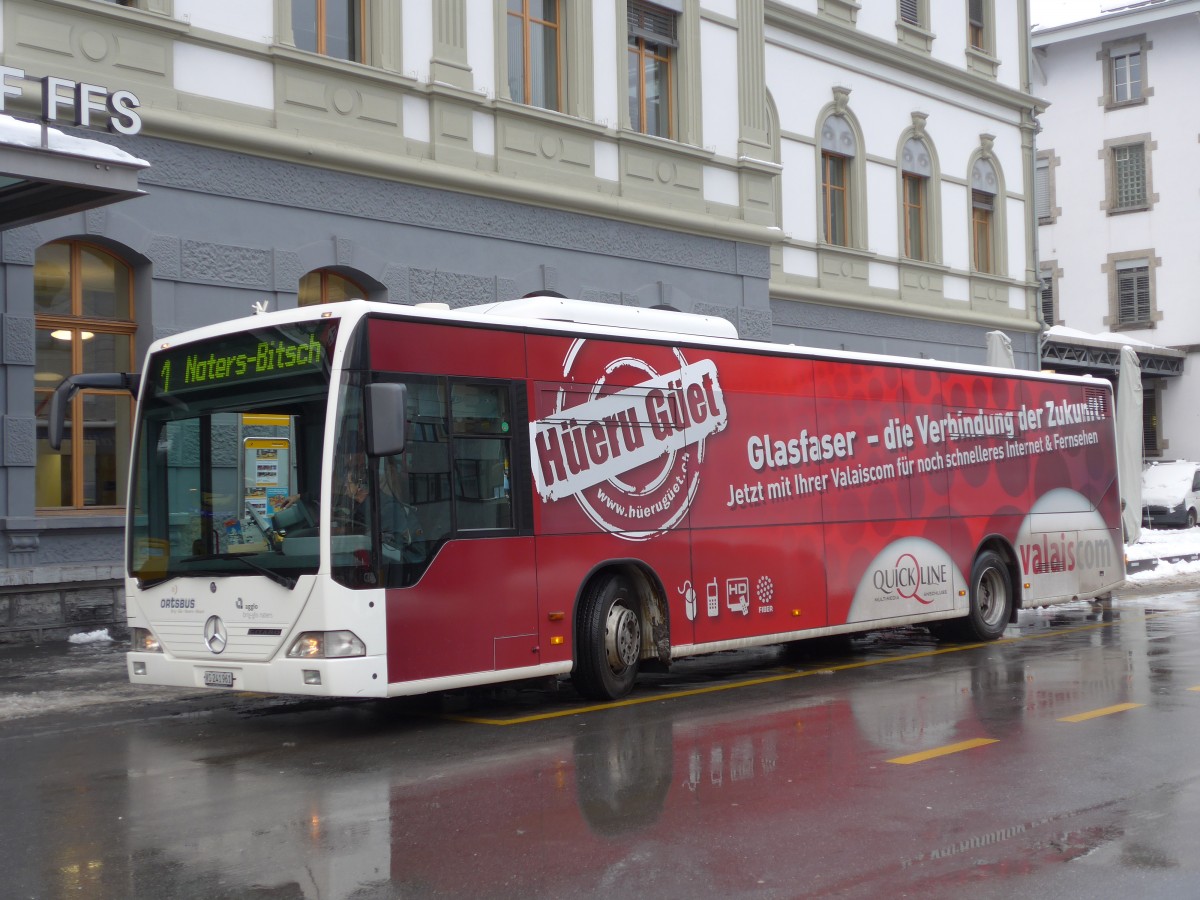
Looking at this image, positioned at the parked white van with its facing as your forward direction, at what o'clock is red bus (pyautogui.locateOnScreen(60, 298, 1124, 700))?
The red bus is roughly at 11 o'clock from the parked white van.

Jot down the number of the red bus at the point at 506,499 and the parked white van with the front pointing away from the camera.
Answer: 0

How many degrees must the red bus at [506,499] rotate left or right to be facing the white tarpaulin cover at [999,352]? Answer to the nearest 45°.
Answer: approximately 180°

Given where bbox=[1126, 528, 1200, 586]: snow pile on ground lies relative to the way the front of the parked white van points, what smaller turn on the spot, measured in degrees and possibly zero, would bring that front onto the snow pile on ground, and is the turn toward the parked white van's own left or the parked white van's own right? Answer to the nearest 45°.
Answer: approximately 45° to the parked white van's own left

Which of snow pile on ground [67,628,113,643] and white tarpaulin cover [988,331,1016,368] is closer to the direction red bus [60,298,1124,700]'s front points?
the snow pile on ground

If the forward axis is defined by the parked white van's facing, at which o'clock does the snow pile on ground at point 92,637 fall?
The snow pile on ground is roughly at 11 o'clock from the parked white van.

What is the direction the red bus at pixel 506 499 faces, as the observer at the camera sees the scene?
facing the viewer and to the left of the viewer

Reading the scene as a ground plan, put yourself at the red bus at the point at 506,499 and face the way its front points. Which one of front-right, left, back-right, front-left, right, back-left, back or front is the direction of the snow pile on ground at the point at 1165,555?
back
